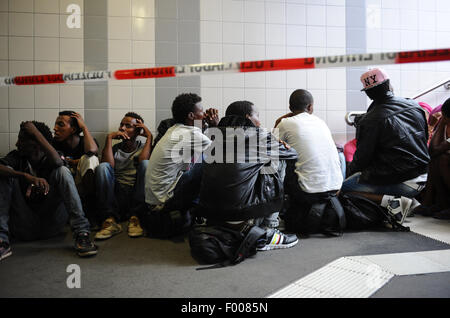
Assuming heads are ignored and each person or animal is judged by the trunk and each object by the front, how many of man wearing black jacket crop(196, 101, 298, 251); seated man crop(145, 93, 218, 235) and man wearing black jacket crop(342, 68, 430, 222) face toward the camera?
0

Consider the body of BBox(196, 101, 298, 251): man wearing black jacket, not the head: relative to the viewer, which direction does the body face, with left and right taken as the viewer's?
facing away from the viewer and to the right of the viewer

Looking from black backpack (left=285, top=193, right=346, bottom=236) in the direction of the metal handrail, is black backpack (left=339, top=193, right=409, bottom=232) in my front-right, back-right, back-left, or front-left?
front-right

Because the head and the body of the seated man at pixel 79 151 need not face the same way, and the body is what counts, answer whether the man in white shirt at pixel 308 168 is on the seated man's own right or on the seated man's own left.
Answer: on the seated man's own left

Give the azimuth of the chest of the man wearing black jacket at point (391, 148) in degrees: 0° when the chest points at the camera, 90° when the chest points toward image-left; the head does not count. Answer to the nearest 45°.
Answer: approximately 135°

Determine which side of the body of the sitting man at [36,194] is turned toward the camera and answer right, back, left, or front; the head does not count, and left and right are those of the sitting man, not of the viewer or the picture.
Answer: front

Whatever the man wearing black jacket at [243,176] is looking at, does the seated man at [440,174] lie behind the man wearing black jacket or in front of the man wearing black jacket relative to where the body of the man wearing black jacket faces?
in front

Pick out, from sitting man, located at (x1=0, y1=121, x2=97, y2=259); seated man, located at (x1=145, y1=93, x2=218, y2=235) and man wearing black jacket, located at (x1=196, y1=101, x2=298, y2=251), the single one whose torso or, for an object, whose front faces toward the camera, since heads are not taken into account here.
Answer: the sitting man
